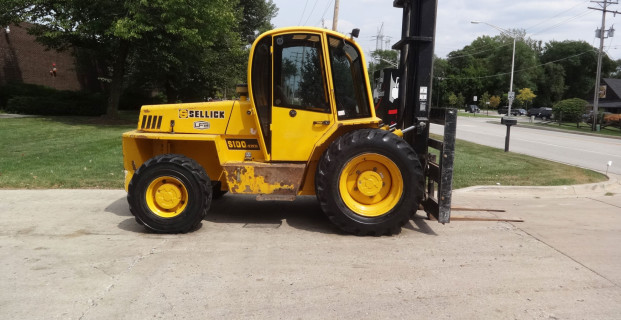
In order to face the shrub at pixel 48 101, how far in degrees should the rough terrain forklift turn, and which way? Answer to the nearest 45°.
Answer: approximately 135° to its left

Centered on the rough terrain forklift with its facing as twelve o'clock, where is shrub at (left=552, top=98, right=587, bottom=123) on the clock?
The shrub is roughly at 10 o'clock from the rough terrain forklift.

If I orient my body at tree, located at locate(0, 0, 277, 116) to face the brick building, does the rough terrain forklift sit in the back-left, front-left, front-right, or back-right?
back-left

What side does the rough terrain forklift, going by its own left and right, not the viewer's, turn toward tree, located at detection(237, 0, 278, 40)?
left

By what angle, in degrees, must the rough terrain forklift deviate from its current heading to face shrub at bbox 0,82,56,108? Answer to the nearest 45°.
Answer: approximately 135° to its left

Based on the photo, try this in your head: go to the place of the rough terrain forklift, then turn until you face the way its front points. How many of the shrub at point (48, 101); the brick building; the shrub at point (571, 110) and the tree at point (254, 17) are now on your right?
0

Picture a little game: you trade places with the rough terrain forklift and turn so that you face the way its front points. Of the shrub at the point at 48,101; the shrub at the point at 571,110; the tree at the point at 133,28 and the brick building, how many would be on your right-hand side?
0

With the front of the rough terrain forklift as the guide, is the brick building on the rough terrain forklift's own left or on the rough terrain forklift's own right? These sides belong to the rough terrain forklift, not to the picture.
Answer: on the rough terrain forklift's own left

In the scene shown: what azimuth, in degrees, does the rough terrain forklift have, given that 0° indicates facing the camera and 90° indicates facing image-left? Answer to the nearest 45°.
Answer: approximately 270°

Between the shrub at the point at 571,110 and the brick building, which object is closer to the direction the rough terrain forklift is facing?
the shrub
